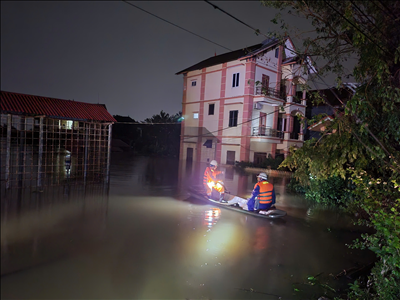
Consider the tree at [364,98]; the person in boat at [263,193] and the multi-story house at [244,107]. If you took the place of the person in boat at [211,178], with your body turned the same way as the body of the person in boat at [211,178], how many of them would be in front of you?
2

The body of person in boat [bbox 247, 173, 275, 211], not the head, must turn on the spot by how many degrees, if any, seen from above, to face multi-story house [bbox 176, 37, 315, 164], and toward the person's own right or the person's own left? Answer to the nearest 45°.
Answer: approximately 45° to the person's own right

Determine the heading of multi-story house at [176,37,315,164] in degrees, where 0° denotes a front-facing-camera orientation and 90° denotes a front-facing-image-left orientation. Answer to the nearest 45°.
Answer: approximately 315°

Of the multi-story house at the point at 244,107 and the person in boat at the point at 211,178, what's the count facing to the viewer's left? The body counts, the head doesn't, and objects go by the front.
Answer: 0

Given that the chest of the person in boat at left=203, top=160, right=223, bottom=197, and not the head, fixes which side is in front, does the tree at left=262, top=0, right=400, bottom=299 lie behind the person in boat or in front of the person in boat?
in front

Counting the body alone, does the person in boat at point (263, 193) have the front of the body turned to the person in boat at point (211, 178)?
yes

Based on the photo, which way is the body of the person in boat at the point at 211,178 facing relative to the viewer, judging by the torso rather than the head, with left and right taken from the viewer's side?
facing the viewer and to the right of the viewer

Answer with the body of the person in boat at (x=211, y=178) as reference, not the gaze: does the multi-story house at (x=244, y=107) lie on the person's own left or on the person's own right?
on the person's own left
